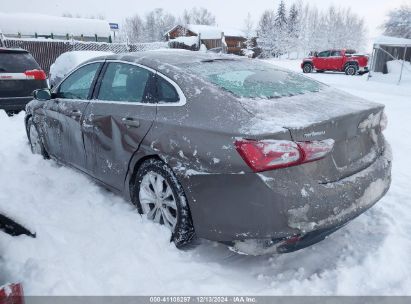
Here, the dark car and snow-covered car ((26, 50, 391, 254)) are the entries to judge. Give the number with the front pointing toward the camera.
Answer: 0

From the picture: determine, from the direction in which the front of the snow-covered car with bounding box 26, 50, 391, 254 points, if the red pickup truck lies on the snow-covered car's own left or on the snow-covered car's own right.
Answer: on the snow-covered car's own right

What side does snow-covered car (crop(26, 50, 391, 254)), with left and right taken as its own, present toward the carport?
right

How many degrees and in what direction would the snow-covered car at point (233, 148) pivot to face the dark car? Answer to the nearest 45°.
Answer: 0° — it already faces it

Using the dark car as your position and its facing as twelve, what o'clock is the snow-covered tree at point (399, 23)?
The snow-covered tree is roughly at 2 o'clock from the dark car.

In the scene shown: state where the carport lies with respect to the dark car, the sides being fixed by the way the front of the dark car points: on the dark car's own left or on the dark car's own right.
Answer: on the dark car's own right

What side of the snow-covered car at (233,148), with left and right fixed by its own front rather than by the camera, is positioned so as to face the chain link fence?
front

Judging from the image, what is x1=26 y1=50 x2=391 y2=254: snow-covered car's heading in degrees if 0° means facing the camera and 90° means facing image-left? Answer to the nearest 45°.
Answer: approximately 135°

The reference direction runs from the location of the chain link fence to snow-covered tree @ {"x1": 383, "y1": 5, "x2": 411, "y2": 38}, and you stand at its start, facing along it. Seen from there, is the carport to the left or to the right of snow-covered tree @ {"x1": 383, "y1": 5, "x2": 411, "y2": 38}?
right

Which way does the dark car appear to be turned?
away from the camera

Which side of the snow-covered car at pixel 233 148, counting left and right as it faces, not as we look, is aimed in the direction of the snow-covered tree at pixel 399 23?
right
